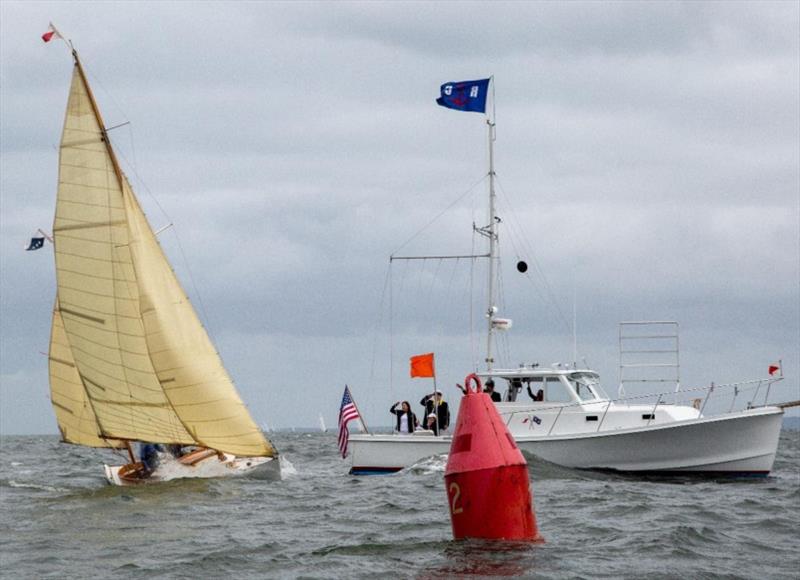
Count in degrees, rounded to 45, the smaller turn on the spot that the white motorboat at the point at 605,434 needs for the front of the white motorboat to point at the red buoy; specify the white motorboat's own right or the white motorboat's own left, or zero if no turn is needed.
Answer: approximately 90° to the white motorboat's own right

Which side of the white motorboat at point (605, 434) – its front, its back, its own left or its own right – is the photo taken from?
right

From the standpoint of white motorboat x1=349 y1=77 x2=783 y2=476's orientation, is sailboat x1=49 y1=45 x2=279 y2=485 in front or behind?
behind

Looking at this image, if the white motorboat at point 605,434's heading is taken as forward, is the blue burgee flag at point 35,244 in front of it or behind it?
behind
